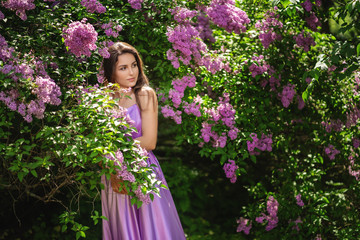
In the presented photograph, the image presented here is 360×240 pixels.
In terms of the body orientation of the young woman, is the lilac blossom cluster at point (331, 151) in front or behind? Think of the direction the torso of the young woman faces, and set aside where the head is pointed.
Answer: behind

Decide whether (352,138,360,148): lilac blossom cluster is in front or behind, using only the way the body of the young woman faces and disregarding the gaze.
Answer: behind

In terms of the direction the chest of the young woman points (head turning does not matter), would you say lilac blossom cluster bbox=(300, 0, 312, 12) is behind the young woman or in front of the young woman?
behind

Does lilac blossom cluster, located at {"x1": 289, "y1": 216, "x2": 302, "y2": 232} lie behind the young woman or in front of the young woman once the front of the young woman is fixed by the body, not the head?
behind

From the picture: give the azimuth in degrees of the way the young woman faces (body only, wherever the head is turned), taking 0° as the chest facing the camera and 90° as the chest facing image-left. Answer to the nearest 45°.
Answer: approximately 45°
